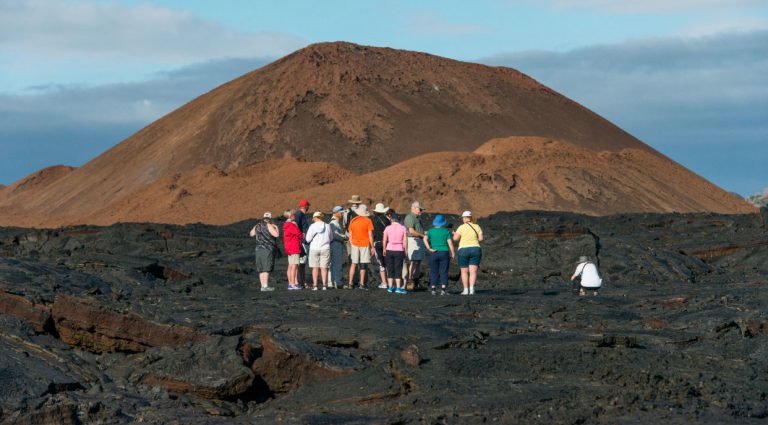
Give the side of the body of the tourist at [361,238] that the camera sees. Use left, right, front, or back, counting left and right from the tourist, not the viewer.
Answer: back

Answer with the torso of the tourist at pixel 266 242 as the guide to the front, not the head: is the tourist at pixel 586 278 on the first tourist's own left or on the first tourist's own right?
on the first tourist's own right

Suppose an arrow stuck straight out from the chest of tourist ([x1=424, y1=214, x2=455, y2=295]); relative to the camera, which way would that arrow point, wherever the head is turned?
away from the camera

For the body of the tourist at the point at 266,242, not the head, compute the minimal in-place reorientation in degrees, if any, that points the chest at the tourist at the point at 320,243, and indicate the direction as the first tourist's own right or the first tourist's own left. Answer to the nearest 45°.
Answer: approximately 45° to the first tourist's own right

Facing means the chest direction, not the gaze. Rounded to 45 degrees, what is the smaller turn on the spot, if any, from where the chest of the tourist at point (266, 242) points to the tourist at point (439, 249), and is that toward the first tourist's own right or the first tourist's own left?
approximately 45° to the first tourist's own right

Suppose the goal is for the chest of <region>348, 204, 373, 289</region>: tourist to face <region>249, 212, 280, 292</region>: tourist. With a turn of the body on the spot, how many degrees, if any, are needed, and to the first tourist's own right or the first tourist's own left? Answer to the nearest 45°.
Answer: approximately 90° to the first tourist's own left

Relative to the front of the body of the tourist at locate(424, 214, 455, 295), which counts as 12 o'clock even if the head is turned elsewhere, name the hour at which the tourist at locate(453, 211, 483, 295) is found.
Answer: the tourist at locate(453, 211, 483, 295) is roughly at 4 o'clock from the tourist at locate(424, 214, 455, 295).
